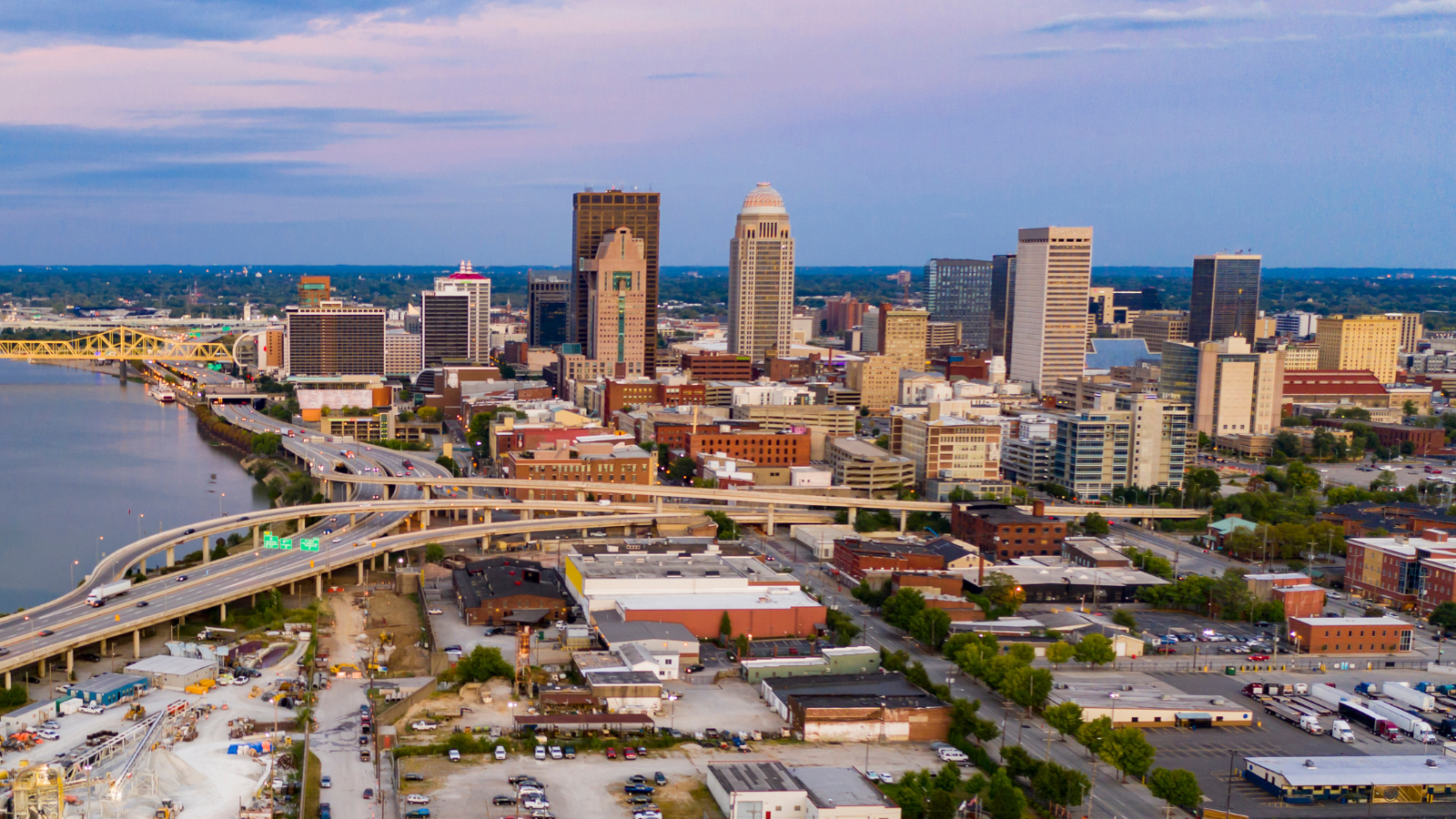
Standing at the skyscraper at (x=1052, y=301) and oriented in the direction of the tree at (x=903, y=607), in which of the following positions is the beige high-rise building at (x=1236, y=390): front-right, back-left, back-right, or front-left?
front-left

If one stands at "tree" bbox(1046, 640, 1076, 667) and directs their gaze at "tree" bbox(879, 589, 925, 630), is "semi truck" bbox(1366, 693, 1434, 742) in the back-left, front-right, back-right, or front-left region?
back-right

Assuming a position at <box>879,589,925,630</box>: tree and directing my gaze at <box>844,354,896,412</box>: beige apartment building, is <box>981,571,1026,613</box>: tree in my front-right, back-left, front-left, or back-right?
front-right

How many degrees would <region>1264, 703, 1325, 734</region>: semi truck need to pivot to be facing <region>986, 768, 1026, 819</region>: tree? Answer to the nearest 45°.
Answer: approximately 90° to its right

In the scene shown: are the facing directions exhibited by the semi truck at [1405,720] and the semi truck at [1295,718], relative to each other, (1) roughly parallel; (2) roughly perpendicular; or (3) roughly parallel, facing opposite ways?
roughly parallel

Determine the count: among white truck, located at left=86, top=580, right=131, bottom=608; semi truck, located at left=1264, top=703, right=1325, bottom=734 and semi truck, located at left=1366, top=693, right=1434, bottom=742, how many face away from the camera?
0

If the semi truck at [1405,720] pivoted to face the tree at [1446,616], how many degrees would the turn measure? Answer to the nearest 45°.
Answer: approximately 135° to its left

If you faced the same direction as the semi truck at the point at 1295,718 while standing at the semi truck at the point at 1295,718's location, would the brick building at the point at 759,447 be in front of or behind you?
behind

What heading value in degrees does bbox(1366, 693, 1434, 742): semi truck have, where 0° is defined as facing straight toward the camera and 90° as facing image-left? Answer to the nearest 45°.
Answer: approximately 315°

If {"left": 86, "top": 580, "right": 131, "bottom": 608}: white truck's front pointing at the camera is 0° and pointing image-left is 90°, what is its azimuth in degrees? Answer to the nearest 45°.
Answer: approximately 45°

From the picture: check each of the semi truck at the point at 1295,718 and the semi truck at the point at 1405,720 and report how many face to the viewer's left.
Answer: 0

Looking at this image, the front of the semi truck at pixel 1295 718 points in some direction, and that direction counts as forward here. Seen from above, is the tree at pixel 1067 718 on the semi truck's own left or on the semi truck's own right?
on the semi truck's own right

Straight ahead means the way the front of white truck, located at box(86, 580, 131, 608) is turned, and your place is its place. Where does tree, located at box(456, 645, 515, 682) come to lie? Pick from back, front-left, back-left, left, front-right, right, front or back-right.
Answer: left

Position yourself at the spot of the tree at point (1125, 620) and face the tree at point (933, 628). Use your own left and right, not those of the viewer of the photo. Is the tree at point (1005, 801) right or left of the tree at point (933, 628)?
left

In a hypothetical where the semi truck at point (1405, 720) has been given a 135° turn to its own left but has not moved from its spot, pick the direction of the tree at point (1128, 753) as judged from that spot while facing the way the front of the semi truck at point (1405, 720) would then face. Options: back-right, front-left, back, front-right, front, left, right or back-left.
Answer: back-left
